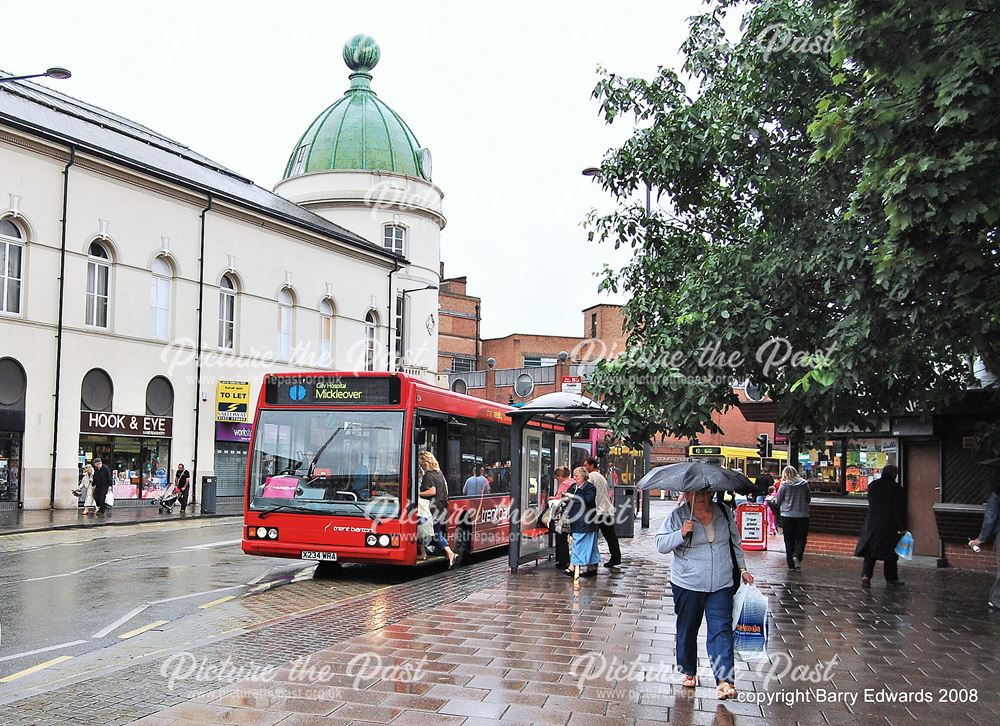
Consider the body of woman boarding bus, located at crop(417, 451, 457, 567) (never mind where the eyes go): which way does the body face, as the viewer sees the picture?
to the viewer's left

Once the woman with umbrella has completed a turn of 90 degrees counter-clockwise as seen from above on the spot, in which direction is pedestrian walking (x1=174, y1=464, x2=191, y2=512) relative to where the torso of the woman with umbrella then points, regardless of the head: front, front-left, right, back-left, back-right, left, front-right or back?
back-left

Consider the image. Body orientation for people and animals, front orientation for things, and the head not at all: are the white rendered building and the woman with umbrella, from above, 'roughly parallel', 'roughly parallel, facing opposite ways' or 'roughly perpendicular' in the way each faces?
roughly perpendicular

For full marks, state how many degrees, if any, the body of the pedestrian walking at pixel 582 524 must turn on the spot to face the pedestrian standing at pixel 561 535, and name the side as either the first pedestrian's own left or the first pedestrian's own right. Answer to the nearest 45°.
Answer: approximately 90° to the first pedestrian's own right

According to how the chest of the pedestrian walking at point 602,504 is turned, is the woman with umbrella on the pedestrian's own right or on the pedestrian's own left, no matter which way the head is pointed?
on the pedestrian's own left

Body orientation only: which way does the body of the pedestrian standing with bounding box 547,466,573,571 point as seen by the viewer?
to the viewer's left

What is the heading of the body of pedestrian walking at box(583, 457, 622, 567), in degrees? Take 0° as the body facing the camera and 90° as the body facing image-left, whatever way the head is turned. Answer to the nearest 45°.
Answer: approximately 90°

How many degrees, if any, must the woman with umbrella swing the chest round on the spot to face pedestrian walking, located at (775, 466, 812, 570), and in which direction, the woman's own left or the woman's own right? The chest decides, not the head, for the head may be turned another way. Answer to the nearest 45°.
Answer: approximately 180°
